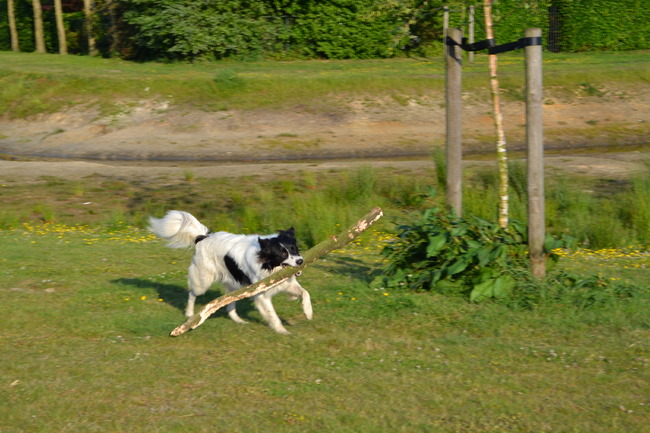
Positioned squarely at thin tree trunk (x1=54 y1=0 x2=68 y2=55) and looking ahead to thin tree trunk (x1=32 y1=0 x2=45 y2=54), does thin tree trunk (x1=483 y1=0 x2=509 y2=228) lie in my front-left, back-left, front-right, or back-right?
back-left

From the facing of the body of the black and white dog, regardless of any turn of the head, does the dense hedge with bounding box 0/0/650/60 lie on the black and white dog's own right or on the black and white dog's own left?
on the black and white dog's own left

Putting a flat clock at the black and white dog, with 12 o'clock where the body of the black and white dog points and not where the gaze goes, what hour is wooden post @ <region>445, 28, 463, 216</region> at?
The wooden post is roughly at 11 o'clock from the black and white dog.

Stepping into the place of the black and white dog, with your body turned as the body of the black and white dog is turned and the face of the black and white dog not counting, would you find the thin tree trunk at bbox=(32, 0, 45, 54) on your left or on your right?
on your left

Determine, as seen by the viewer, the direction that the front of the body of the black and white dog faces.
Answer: to the viewer's right

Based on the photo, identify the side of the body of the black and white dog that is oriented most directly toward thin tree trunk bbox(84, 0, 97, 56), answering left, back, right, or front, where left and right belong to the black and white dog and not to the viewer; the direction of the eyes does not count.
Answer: left
